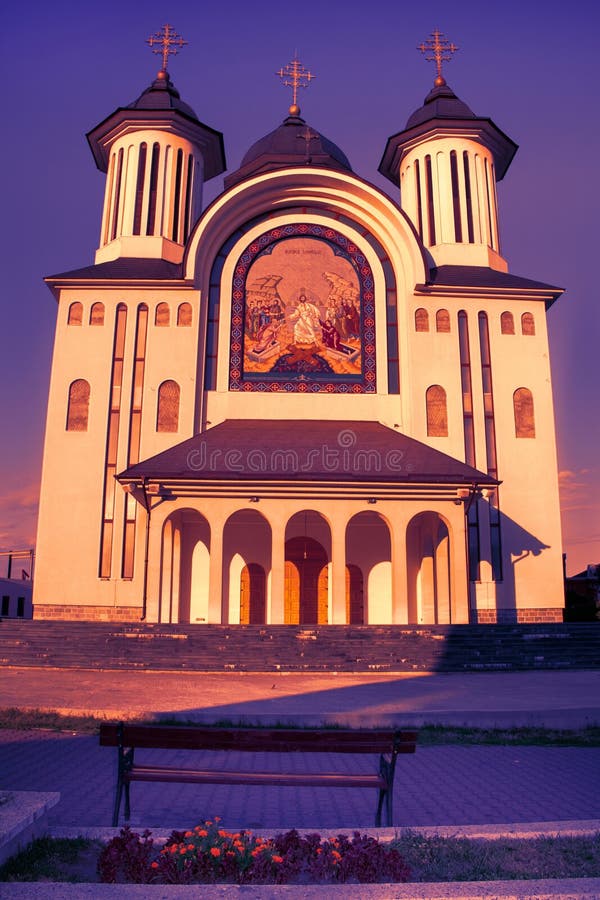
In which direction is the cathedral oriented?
toward the camera

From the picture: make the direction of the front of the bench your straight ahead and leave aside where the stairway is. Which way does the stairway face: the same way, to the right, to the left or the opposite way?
the opposite way

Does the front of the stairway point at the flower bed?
yes

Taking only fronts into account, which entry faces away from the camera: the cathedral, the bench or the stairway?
the bench

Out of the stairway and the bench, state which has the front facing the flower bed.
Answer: the stairway

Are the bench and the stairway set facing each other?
yes

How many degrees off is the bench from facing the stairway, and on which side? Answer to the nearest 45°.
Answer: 0° — it already faces it

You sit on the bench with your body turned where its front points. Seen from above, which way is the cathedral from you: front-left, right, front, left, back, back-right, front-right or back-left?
front

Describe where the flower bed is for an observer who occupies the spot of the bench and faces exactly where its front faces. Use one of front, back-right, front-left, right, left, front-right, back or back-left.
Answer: back

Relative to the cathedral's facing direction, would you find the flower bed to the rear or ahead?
ahead

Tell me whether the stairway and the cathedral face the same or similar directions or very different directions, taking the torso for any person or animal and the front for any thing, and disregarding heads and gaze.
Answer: same or similar directions

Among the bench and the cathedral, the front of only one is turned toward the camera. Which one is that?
the cathedral

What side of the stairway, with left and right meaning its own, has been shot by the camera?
front

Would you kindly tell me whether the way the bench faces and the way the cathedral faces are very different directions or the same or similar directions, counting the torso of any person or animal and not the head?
very different directions
